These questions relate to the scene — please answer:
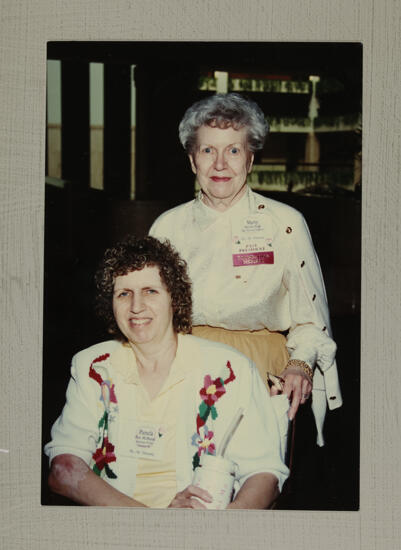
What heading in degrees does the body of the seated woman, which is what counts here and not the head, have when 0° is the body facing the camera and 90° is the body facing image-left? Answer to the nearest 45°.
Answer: approximately 0°

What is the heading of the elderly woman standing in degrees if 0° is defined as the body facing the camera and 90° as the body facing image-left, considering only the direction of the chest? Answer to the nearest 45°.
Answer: approximately 0°

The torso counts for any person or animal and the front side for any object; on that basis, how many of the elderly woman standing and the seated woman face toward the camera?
2
